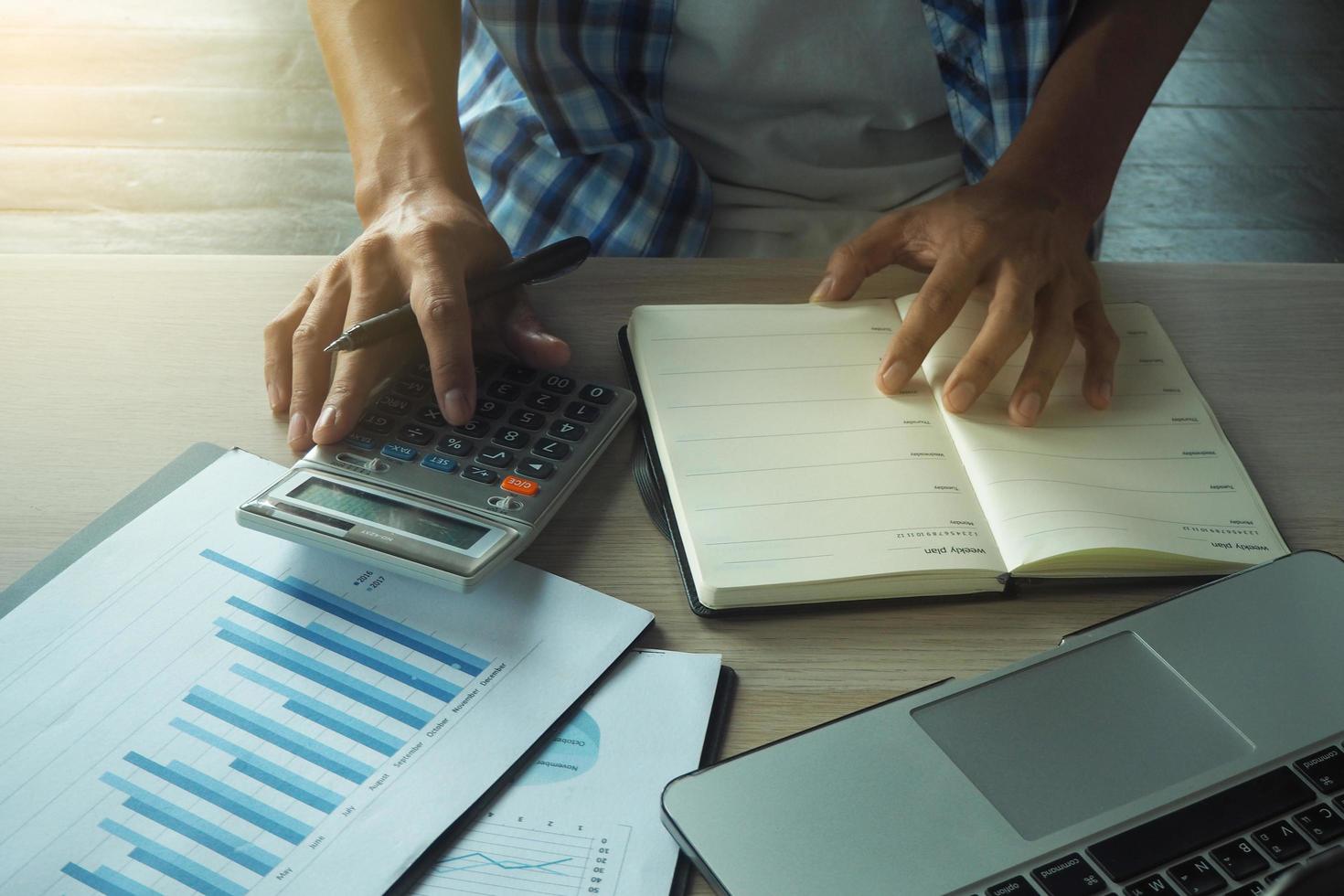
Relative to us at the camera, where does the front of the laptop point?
facing away from the viewer and to the left of the viewer

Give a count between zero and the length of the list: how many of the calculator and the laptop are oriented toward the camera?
0

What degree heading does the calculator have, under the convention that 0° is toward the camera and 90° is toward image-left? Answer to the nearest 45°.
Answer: approximately 225°
